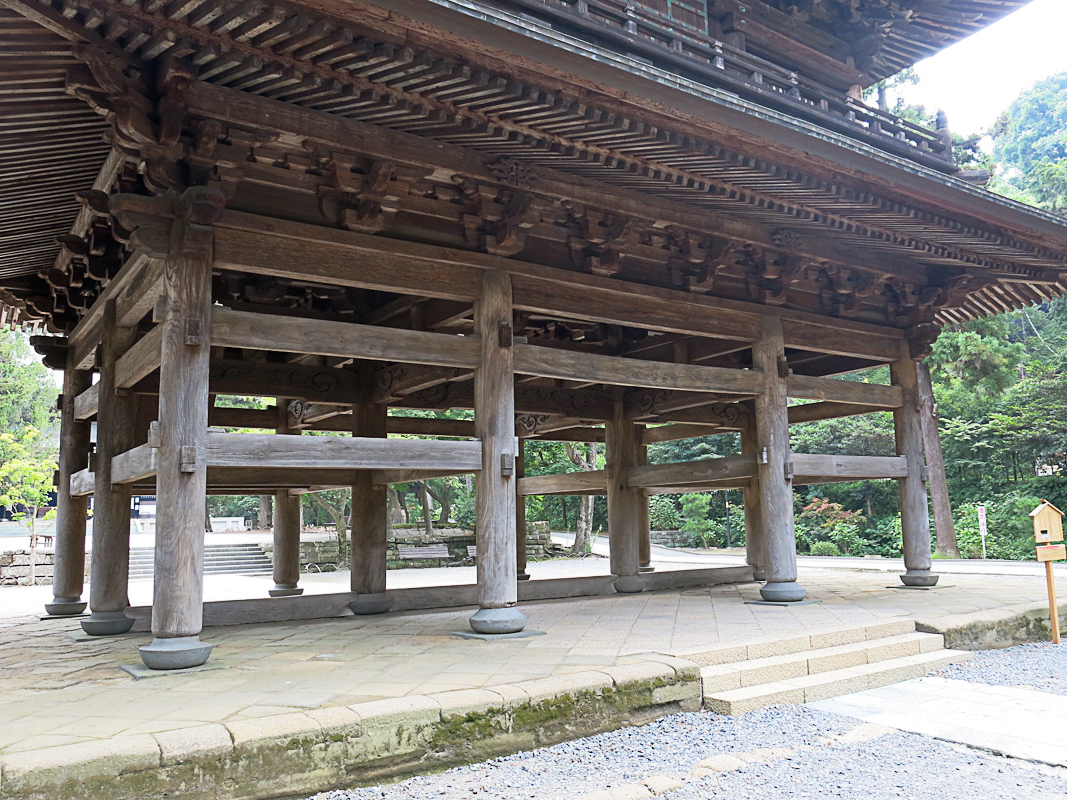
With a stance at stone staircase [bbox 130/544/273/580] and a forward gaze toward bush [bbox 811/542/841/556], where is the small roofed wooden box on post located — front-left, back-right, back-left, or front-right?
front-right

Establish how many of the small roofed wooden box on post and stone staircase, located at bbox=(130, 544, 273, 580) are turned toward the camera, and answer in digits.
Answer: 2

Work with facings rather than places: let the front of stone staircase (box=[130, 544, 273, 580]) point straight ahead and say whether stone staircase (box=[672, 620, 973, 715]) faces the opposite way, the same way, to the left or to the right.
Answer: the same way

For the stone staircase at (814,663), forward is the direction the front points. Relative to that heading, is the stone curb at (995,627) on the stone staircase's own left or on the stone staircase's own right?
on the stone staircase's own left

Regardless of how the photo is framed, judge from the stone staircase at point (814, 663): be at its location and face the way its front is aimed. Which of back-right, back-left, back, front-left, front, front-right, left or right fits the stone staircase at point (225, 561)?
back

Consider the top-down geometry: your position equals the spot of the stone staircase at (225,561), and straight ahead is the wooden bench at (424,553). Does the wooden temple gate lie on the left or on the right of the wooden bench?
right

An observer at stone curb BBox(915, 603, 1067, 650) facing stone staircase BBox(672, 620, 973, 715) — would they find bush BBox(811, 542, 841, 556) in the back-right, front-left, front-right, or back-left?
back-right

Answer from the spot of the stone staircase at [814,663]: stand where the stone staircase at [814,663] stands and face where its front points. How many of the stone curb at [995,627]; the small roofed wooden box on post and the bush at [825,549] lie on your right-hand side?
0

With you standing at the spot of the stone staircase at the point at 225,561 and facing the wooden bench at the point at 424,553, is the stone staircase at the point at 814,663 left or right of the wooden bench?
right

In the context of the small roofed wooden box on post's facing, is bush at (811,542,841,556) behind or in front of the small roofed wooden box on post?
behind

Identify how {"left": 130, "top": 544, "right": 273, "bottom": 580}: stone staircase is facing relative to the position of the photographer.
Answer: facing the viewer

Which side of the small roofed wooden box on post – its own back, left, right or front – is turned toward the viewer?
front

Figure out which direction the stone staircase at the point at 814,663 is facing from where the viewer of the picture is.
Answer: facing the viewer and to the right of the viewer

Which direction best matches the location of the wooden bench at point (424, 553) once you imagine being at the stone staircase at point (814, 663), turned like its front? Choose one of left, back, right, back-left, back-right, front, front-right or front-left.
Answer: back

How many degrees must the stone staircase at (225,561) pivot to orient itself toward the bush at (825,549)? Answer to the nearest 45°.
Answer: approximately 90° to its left

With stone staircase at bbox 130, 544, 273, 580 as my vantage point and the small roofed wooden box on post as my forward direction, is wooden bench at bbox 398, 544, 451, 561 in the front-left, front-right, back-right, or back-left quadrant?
front-left
